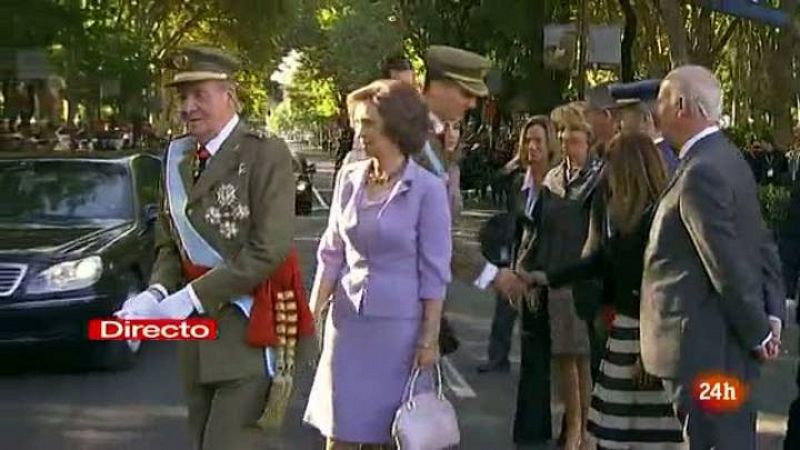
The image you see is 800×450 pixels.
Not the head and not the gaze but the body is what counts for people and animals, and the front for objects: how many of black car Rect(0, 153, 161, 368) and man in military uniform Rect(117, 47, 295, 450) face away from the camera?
0

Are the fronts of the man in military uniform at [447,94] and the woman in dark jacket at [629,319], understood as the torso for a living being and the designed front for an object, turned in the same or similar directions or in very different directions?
very different directions

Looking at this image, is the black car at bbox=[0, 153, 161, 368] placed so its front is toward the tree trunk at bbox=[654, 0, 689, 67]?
no

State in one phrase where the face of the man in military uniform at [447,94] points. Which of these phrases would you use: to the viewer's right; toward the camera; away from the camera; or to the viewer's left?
to the viewer's right

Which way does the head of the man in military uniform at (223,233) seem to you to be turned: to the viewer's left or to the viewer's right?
to the viewer's left

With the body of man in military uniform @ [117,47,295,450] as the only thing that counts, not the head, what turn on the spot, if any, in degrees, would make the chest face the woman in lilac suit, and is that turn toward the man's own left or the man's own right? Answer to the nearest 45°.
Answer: approximately 135° to the man's own left

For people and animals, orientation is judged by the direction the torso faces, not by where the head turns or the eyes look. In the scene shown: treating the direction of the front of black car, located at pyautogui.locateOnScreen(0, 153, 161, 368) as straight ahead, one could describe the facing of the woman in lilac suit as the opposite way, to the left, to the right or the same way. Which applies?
the same way

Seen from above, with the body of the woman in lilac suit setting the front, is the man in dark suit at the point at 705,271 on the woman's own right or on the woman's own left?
on the woman's own left

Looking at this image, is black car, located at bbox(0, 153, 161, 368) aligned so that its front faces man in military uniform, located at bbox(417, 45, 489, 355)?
no

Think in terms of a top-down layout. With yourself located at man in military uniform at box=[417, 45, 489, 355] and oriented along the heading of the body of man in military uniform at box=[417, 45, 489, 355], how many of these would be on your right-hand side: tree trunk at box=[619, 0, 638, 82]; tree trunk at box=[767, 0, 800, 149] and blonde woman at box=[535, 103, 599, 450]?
0

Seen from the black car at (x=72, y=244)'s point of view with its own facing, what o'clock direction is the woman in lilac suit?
The woman in lilac suit is roughly at 10 o'clock from the black car.

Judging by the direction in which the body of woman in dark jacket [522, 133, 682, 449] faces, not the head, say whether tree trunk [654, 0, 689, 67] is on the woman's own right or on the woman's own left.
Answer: on the woman's own right

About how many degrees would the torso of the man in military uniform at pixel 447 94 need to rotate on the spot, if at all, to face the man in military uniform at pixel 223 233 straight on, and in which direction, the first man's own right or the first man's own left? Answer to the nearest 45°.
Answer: approximately 90° to the first man's own right

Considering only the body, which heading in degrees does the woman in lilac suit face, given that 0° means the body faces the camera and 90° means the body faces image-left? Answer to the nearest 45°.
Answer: approximately 45°

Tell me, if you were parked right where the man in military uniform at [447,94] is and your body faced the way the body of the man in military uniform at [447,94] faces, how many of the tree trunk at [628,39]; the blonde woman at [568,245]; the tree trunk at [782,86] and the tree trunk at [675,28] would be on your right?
0

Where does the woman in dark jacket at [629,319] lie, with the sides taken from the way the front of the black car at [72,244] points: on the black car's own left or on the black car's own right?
on the black car's own left

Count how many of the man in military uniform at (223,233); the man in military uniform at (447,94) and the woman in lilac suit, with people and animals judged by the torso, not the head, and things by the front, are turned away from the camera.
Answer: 0

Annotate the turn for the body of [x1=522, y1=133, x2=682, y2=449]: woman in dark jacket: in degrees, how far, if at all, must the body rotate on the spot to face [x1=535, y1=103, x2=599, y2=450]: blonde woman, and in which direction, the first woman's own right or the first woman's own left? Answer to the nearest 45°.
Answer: approximately 45° to the first woman's own right

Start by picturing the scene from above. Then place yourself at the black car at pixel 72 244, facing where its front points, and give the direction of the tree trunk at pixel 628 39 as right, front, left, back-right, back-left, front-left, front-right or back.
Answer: back
